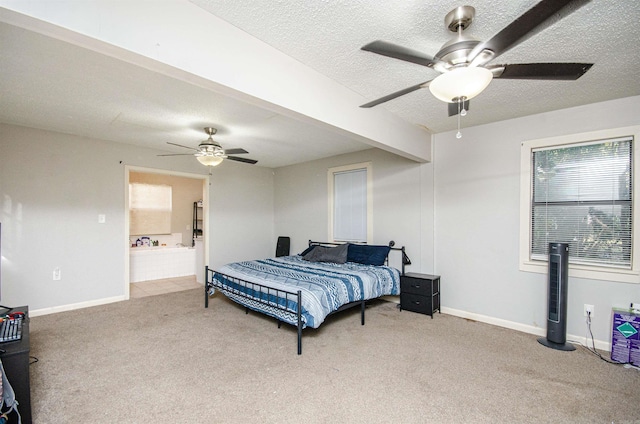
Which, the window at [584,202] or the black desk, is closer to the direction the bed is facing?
the black desk

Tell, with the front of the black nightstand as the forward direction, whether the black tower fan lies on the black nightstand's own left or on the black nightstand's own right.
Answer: on the black nightstand's own left

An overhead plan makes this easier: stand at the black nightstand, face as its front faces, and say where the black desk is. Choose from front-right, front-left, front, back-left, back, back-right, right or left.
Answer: front

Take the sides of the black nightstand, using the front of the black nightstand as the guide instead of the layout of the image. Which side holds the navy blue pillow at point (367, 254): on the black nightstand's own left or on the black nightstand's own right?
on the black nightstand's own right

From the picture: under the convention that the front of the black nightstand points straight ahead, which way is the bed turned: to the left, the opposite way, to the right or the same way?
the same way

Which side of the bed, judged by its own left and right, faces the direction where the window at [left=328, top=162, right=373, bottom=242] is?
back

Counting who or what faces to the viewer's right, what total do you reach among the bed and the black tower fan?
0

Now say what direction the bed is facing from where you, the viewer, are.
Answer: facing the viewer and to the left of the viewer

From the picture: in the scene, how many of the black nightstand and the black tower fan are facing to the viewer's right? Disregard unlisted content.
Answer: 0

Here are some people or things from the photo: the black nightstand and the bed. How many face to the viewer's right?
0

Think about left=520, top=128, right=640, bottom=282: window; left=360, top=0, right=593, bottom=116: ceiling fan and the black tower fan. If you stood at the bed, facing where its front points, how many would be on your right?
0

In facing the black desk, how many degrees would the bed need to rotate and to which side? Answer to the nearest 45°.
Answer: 0° — it already faces it

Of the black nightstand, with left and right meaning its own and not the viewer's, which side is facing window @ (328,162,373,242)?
right

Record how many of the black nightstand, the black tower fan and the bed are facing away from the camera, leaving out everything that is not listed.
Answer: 0

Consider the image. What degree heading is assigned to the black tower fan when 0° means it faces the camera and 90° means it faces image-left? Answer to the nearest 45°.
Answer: approximately 45°

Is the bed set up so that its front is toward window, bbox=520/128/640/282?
no
